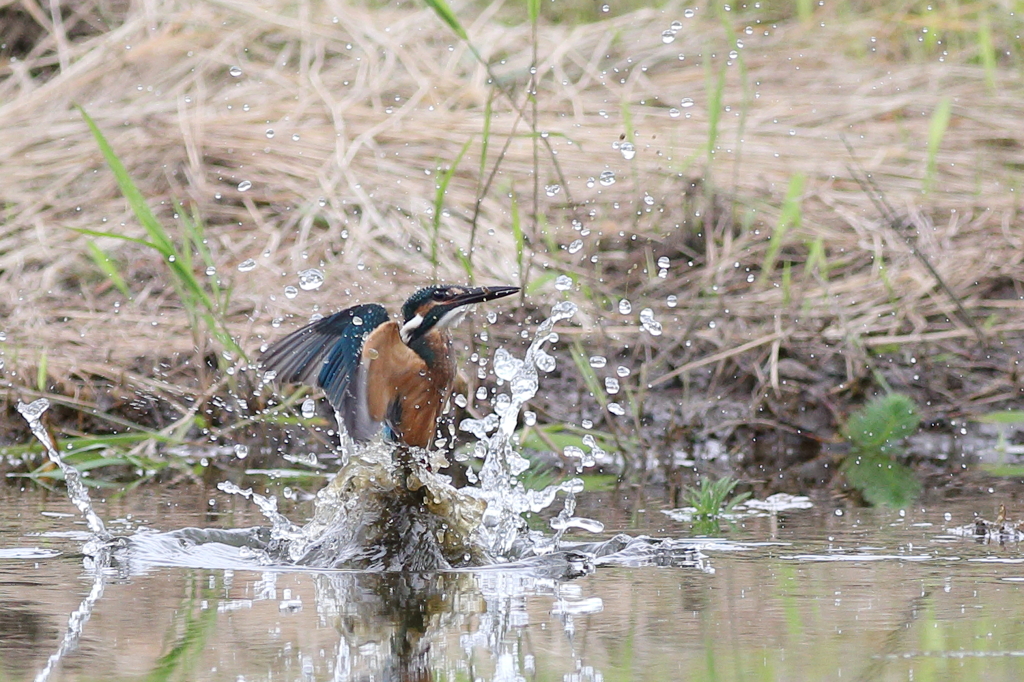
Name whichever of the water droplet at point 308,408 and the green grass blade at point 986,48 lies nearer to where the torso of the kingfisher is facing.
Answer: the green grass blade

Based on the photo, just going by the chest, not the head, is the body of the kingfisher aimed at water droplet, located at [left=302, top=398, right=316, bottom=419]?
no

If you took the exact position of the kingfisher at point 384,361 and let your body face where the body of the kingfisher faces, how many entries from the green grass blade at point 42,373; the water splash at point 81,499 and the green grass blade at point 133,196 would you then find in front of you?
0

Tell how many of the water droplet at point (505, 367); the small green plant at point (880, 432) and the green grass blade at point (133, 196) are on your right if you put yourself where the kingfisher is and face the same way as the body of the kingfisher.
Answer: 0

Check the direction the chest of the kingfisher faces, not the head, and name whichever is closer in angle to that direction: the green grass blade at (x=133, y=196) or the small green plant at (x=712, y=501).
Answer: the small green plant

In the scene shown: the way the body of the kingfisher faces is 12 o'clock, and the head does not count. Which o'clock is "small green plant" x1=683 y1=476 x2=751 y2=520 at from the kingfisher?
The small green plant is roughly at 12 o'clock from the kingfisher.

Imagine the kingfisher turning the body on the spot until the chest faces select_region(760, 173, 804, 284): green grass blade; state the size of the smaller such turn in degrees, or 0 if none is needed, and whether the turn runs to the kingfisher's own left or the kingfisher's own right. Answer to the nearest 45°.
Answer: approximately 45° to the kingfisher's own left

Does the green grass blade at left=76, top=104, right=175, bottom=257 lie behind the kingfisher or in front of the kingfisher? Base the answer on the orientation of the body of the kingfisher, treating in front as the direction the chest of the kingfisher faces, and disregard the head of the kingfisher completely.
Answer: behind

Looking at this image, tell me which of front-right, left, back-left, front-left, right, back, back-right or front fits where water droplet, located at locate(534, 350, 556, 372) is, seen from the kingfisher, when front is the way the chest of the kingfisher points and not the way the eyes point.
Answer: front-left

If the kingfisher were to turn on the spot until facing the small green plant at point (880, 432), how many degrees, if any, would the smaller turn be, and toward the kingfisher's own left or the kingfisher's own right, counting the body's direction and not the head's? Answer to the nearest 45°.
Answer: approximately 45° to the kingfisher's own left

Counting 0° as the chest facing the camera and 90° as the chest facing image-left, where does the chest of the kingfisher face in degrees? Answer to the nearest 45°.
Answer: approximately 270°
